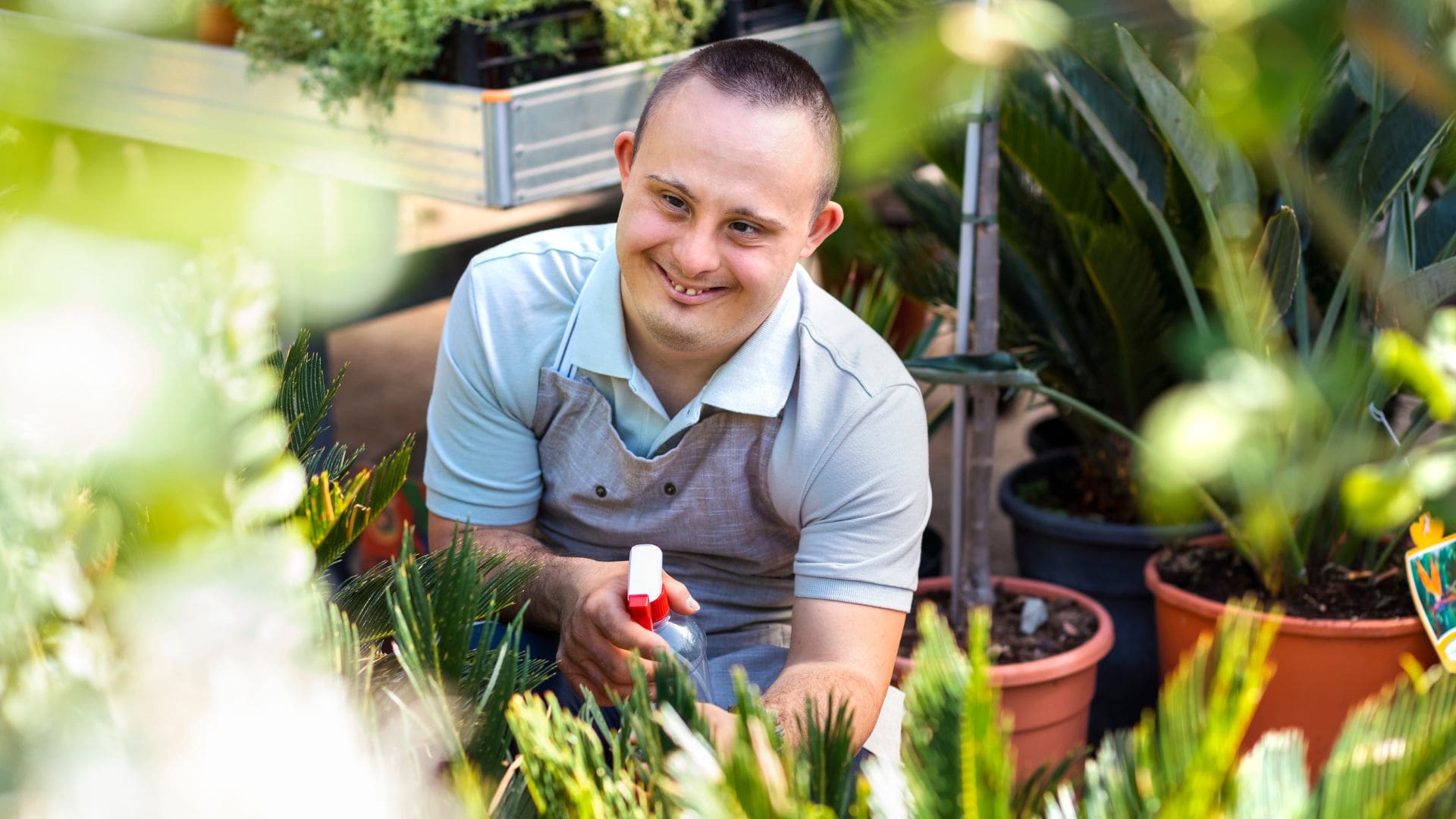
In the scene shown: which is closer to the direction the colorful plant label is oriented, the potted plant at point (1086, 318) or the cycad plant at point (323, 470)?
the cycad plant

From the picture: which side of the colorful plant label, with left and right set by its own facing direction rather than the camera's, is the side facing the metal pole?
right

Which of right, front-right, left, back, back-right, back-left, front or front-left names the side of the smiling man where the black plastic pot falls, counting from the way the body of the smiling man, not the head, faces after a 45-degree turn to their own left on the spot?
left

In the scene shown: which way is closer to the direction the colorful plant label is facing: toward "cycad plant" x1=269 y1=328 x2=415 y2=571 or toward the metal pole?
the cycad plant

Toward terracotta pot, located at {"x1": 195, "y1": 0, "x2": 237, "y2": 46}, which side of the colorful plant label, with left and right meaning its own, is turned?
right

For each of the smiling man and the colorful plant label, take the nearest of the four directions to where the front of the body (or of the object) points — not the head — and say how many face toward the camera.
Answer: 2

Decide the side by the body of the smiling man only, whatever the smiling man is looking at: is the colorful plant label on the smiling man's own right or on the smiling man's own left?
on the smiling man's own left

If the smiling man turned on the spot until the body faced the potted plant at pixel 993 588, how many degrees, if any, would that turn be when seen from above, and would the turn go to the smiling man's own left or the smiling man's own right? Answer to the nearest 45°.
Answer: approximately 135° to the smiling man's own left

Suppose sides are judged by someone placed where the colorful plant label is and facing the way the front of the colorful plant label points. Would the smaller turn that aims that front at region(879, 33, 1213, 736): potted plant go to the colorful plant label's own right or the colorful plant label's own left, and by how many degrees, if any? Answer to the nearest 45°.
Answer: approximately 135° to the colorful plant label's own right
